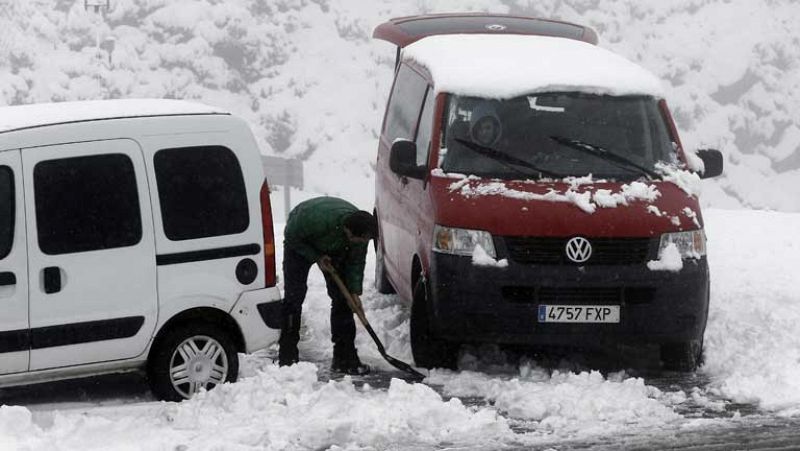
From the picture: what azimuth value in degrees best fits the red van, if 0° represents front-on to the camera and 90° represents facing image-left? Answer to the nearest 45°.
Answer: approximately 0°

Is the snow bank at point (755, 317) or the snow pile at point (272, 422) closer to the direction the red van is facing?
the snow pile

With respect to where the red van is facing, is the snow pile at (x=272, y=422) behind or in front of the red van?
in front

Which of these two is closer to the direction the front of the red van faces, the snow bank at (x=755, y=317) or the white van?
the white van

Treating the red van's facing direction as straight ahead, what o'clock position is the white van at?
The white van is roughly at 2 o'clock from the red van.
